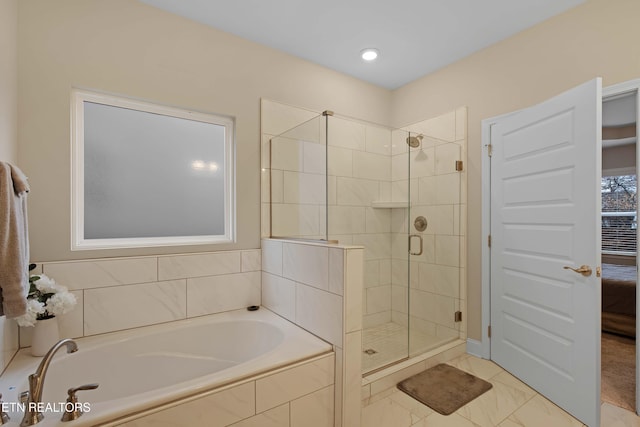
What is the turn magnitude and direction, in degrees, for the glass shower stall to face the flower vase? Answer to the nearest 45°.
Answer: approximately 90° to its right

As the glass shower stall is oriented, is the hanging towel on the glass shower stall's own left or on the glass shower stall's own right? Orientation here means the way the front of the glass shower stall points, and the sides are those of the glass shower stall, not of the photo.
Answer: on the glass shower stall's own right

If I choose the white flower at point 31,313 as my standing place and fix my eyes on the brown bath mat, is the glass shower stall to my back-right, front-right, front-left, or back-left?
front-left

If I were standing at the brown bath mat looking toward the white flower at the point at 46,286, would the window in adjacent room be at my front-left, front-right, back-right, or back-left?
back-right

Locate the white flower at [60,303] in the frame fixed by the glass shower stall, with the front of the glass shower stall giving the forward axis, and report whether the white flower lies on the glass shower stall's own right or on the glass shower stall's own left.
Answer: on the glass shower stall's own right

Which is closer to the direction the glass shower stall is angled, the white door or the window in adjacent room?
the white door

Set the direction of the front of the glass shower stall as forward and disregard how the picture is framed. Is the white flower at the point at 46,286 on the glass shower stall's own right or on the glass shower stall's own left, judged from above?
on the glass shower stall's own right

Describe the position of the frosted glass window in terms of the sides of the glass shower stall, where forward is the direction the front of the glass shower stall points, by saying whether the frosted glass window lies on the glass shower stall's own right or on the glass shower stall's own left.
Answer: on the glass shower stall's own right

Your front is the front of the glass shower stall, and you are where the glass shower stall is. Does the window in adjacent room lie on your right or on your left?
on your left

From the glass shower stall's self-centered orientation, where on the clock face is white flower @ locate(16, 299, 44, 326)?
The white flower is roughly at 3 o'clock from the glass shower stall.

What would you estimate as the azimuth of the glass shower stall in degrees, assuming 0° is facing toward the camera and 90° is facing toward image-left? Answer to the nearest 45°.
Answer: approximately 315°
